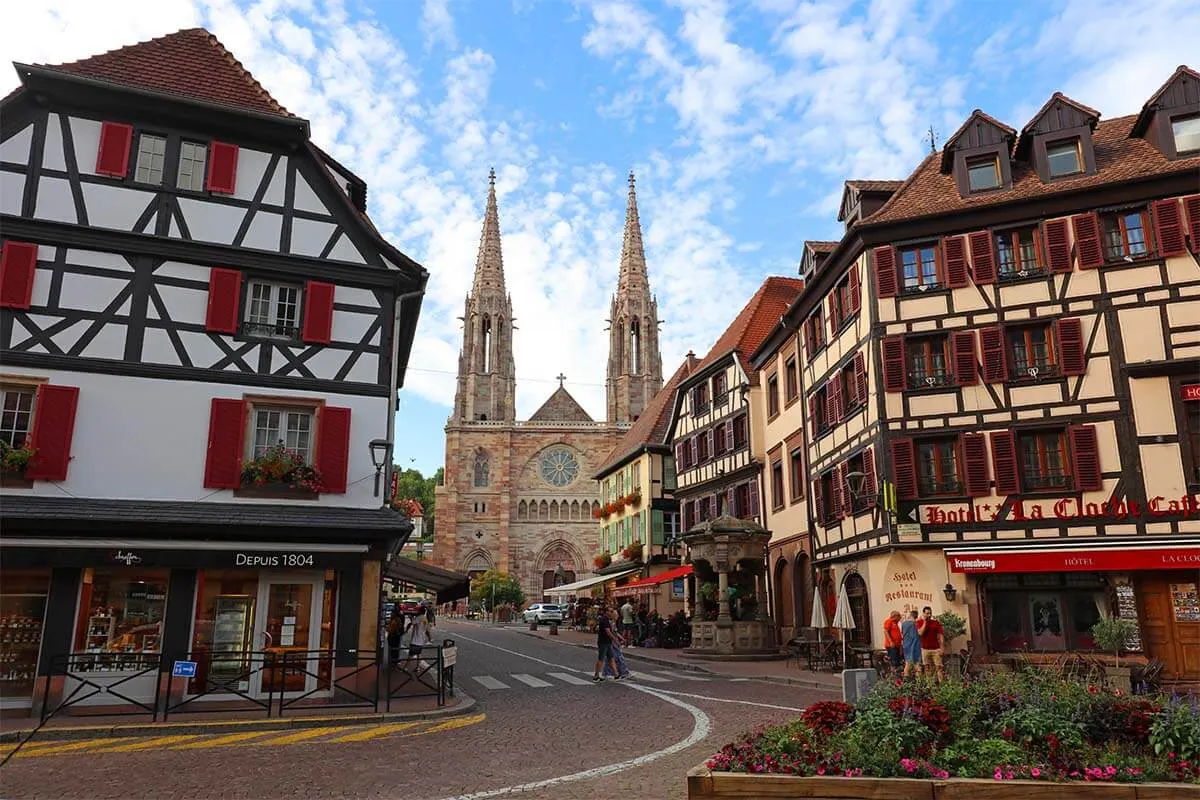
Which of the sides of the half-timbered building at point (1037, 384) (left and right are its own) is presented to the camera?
front

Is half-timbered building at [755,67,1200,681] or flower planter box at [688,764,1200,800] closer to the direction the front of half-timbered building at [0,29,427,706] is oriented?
the flower planter box

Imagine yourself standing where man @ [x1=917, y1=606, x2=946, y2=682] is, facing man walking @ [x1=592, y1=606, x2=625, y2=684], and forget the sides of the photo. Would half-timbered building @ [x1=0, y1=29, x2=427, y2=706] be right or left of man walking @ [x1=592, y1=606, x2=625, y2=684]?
left

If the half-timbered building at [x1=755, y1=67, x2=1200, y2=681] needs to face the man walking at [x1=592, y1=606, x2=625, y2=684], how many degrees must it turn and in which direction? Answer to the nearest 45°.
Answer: approximately 90° to its right

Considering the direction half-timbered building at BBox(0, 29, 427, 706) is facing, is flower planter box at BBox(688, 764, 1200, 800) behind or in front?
in front

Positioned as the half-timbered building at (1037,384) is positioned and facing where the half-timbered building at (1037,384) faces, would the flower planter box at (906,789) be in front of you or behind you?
in front

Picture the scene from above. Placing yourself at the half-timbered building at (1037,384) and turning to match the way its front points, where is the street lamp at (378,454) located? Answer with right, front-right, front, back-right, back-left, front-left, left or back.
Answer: front-right

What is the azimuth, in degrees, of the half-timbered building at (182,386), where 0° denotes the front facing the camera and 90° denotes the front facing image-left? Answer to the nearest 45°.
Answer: approximately 0°

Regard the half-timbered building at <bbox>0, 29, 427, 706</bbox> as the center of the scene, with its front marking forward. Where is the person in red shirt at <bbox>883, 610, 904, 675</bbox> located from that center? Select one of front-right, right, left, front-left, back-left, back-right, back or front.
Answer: left

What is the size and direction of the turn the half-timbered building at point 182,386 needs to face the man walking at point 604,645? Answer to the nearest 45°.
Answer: approximately 90° to its left

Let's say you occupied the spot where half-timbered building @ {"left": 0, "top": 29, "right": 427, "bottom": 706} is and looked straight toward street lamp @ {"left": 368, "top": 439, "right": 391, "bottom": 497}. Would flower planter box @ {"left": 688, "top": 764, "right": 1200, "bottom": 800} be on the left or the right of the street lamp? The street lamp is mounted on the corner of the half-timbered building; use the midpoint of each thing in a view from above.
right

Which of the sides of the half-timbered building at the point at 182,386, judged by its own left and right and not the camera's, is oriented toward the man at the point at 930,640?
left

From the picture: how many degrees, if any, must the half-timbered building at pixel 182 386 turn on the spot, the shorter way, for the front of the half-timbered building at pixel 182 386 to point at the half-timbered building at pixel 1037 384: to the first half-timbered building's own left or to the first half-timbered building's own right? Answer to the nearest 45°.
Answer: approximately 90° to the first half-timbered building's own left

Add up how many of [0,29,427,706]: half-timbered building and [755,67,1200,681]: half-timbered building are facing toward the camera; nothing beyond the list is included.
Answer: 2
